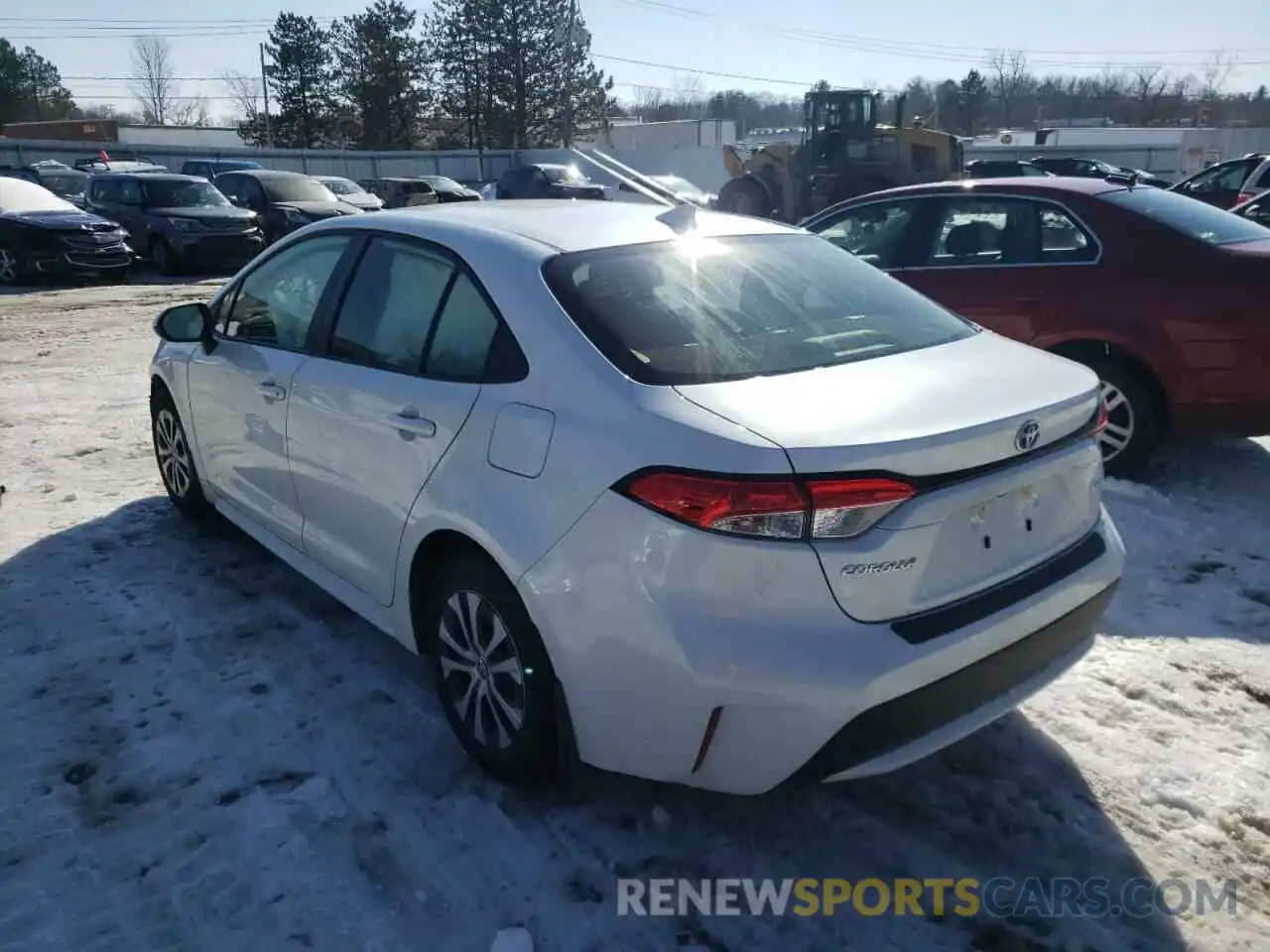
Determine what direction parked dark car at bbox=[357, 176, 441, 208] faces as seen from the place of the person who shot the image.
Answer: facing the viewer and to the right of the viewer

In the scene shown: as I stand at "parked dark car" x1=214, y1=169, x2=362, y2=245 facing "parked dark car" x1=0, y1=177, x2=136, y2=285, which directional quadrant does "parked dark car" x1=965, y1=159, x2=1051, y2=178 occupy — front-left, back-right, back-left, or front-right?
back-left

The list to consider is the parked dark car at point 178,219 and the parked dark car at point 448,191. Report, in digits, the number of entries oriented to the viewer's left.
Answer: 0

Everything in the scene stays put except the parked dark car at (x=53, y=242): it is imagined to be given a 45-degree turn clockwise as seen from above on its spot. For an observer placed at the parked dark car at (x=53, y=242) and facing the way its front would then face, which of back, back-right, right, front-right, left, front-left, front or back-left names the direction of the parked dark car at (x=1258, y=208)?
front-left

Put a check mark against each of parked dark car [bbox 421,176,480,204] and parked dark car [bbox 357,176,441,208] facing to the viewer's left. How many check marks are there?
0

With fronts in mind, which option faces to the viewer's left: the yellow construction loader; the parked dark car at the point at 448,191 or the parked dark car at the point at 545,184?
the yellow construction loader

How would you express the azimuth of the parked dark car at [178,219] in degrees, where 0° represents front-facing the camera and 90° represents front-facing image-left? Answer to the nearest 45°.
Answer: approximately 315°

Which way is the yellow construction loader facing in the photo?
to the viewer's left

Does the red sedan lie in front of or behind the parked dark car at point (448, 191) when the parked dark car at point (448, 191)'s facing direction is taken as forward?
in front

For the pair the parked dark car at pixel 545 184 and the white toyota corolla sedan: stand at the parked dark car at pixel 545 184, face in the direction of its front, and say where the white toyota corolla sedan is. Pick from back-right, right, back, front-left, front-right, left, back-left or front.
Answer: front-right
